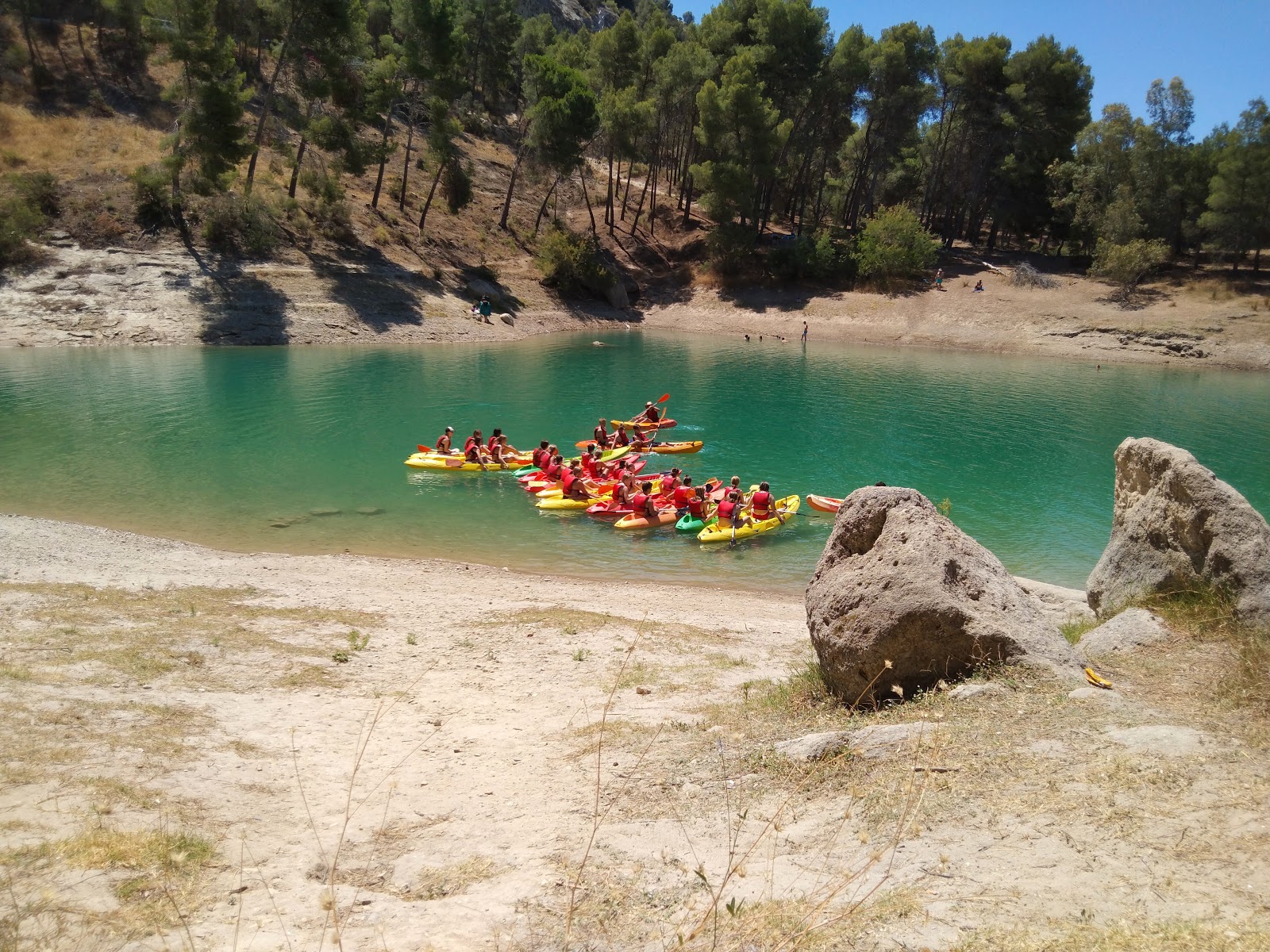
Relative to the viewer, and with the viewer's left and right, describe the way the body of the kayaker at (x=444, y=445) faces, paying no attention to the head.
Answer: facing to the right of the viewer

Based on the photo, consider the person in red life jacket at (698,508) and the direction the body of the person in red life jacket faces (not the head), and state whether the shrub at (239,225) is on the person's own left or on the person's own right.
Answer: on the person's own left

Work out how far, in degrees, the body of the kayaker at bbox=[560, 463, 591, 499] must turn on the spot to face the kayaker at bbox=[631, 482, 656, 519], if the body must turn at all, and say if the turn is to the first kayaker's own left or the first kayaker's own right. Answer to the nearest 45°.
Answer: approximately 45° to the first kayaker's own right

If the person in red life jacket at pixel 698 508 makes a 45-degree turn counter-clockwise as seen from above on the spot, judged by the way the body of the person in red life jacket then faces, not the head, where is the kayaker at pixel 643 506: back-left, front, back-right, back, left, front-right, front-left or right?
left

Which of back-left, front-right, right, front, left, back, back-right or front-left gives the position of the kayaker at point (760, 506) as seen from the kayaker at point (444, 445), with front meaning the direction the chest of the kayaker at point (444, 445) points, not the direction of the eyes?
front-right

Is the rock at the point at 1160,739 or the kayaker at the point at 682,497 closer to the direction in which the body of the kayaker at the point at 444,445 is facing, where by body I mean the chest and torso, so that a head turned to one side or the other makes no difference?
the kayaker

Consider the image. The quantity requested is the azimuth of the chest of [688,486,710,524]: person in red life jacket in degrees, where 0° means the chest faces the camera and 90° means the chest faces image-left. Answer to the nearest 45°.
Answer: approximately 225°
